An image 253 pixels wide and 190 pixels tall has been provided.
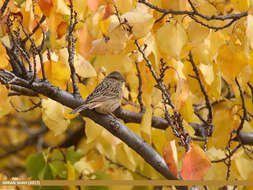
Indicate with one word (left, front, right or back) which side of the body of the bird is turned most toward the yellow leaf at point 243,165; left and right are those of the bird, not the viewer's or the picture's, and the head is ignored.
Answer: front

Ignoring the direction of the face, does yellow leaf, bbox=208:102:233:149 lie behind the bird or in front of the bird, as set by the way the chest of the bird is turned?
in front

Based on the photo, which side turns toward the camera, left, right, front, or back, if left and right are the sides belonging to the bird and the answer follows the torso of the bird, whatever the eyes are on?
right

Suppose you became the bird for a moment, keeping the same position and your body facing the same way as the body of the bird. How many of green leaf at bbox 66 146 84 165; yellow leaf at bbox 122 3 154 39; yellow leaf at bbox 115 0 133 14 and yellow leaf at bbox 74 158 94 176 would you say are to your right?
2
